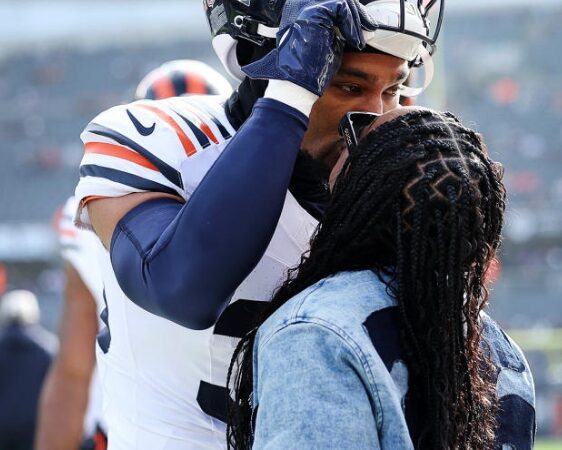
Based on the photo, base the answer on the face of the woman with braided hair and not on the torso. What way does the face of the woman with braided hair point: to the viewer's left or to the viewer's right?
to the viewer's left

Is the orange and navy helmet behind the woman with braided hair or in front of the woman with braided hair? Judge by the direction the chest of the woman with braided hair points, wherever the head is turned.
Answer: in front

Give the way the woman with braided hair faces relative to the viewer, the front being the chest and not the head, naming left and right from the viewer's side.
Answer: facing away from the viewer and to the left of the viewer

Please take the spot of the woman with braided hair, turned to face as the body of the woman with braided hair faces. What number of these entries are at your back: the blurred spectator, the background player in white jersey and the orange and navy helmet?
0

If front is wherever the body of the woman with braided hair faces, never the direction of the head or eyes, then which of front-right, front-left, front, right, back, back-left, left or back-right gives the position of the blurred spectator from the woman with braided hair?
front

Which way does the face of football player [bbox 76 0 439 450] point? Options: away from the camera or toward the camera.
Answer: toward the camera

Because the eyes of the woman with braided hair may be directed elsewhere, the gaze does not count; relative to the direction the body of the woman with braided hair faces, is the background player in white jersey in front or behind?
in front

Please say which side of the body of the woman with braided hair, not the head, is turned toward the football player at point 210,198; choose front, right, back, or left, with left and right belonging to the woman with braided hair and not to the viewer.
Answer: front
